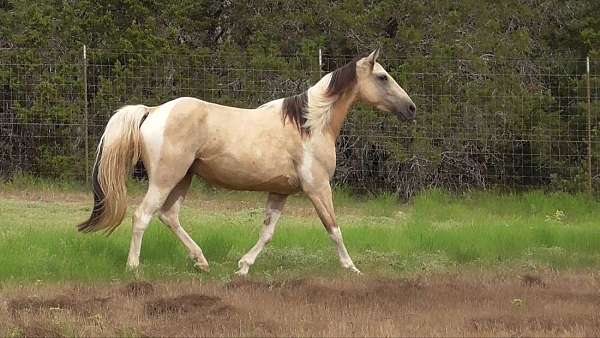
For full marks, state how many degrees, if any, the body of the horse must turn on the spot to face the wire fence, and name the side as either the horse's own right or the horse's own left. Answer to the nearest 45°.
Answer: approximately 90° to the horse's own left

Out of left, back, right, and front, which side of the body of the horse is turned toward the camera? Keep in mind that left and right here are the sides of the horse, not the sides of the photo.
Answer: right
